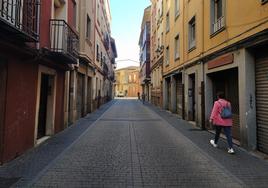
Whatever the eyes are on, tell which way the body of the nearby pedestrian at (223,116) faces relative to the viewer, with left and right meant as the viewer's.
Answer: facing away from the viewer and to the left of the viewer
